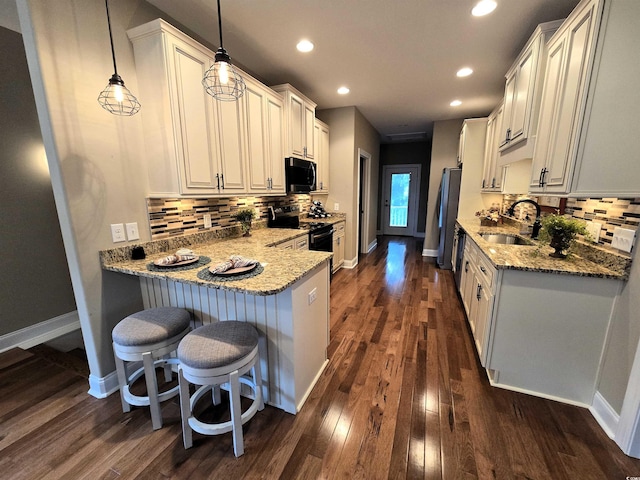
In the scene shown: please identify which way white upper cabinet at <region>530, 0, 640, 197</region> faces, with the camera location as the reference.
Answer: facing the viewer and to the left of the viewer

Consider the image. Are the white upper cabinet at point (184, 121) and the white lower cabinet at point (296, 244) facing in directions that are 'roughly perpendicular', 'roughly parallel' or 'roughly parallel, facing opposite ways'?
roughly parallel

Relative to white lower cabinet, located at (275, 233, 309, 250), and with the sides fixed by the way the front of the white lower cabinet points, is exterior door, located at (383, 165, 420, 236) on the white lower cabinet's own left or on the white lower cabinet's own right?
on the white lower cabinet's own left

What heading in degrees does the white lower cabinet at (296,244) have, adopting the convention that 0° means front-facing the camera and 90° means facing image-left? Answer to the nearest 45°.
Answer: approximately 315°

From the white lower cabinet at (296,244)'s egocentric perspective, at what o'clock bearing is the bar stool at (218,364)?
The bar stool is roughly at 2 o'clock from the white lower cabinet.

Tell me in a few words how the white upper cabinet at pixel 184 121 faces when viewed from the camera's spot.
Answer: facing the viewer and to the right of the viewer

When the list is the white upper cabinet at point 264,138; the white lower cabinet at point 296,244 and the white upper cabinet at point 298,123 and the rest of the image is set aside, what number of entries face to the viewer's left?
0

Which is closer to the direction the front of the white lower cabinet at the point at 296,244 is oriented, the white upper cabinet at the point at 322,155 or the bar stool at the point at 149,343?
the bar stool

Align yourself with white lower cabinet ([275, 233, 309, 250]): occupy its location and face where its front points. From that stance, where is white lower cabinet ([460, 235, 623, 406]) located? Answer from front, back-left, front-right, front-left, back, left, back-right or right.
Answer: front

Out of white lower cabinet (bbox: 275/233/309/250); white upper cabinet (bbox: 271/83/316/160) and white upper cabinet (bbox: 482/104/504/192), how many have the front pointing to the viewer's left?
1

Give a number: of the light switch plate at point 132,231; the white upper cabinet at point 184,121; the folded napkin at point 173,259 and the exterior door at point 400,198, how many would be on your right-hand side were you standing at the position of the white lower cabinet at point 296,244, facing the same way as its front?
3

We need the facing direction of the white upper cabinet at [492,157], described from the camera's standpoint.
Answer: facing to the left of the viewer

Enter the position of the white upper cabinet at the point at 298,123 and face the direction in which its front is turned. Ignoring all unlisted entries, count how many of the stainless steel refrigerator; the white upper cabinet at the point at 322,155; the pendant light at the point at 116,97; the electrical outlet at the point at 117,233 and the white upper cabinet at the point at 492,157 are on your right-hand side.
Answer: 2

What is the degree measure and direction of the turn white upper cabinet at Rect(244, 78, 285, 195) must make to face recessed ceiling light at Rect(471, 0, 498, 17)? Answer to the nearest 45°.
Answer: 0° — it already faces it

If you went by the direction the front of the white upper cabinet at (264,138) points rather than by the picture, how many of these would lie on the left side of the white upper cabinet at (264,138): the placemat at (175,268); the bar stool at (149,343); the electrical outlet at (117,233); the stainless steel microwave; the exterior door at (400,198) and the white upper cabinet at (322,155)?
3

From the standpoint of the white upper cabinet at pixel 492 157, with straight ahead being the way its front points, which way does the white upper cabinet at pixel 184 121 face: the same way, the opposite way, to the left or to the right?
the opposite way

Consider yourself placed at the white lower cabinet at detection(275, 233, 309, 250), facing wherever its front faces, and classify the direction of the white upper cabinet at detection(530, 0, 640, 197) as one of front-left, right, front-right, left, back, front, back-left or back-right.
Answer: front
